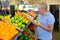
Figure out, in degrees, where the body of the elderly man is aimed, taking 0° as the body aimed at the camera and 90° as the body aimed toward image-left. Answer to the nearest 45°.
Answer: approximately 45°
